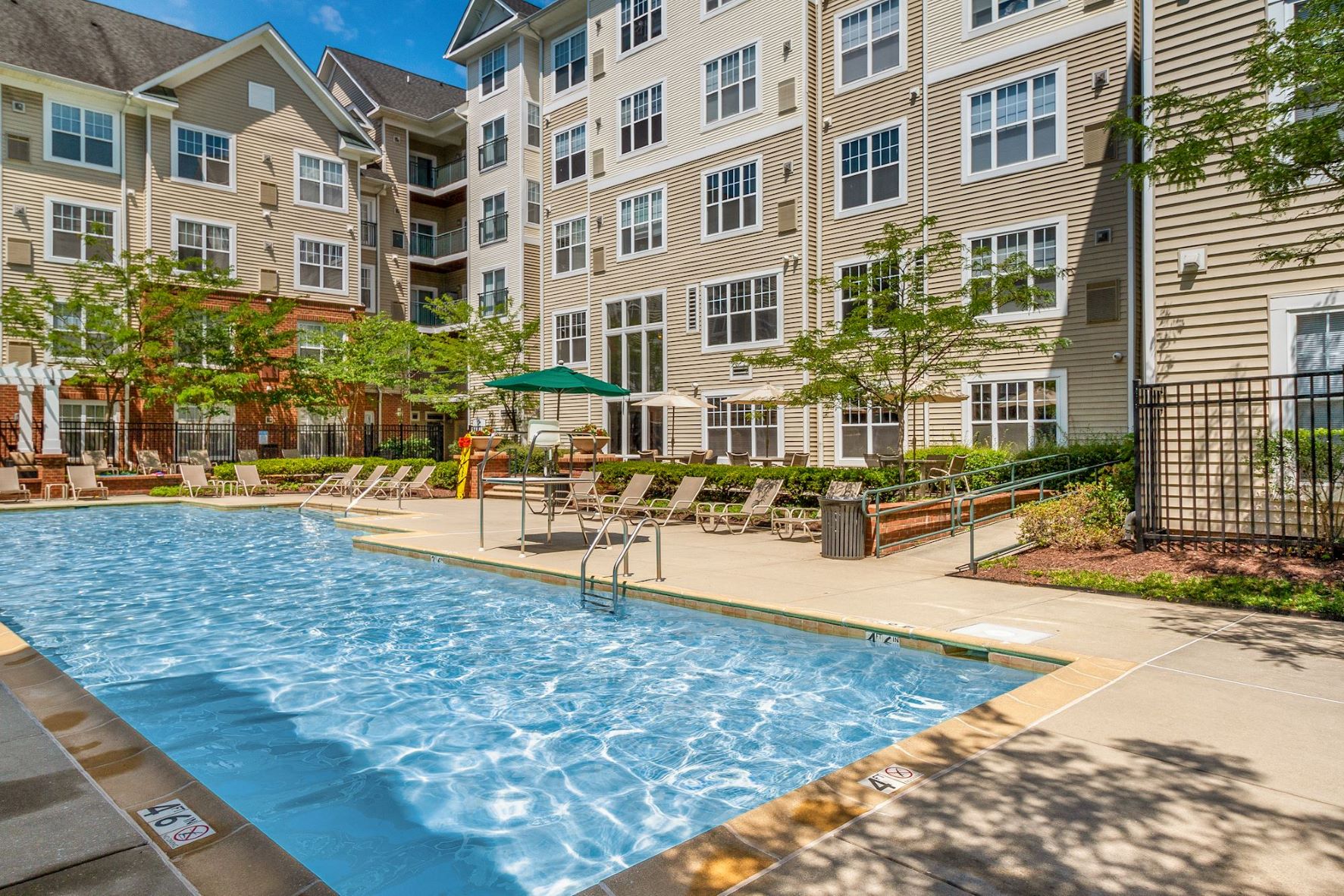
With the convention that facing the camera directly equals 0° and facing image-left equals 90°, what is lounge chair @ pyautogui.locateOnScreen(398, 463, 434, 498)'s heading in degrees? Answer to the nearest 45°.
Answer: approximately 45°

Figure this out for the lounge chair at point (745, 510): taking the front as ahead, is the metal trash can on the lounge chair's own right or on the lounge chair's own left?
on the lounge chair's own left

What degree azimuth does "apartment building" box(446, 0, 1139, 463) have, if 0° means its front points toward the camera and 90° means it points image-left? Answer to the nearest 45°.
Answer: approximately 45°

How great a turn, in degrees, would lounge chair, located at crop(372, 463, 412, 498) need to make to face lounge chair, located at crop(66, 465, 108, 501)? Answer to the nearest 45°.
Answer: approximately 45° to its right

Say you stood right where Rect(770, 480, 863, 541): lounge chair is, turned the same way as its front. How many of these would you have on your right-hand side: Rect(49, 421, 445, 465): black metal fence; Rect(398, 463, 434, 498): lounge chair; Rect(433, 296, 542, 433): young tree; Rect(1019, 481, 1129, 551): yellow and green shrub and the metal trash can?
3

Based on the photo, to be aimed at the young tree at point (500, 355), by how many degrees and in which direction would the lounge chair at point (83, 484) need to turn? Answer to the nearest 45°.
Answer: approximately 45° to its left

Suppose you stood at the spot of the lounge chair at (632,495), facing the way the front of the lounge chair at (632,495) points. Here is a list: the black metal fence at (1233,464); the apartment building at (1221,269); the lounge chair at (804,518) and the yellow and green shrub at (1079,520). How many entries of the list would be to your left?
4

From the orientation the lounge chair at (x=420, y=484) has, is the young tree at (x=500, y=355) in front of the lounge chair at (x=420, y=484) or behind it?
behind

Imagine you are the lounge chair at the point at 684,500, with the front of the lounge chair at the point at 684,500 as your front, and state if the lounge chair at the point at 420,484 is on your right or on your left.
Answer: on your right

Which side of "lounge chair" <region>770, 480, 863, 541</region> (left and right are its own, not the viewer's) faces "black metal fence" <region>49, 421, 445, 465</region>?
right

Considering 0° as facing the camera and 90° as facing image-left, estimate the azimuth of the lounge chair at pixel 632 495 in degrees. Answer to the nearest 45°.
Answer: approximately 45°
